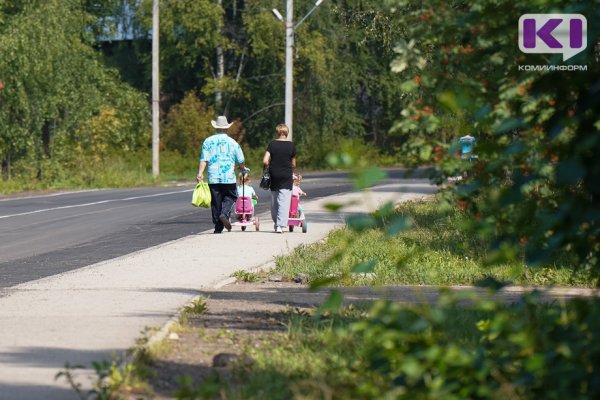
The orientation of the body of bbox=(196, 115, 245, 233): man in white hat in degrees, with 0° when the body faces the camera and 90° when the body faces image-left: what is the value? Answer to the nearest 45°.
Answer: approximately 180°

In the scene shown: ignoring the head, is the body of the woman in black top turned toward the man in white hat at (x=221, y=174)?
no

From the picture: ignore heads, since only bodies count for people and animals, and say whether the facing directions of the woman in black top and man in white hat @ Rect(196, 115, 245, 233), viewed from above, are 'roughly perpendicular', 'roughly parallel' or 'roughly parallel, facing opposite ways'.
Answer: roughly parallel

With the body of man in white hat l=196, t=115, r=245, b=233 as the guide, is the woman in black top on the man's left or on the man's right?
on the man's right

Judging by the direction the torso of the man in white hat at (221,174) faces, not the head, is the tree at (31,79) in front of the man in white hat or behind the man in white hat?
in front

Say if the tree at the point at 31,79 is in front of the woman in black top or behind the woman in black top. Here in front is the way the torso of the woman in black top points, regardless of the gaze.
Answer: in front

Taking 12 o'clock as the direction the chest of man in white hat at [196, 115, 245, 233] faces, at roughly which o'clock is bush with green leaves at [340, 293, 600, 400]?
The bush with green leaves is roughly at 6 o'clock from the man in white hat.

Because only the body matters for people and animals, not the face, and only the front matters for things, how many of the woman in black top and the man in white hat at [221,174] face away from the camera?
2

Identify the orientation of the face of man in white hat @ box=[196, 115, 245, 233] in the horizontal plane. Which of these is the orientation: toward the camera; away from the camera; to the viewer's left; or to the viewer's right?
away from the camera

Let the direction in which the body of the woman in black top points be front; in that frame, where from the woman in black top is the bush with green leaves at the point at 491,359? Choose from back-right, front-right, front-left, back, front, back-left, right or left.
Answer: back

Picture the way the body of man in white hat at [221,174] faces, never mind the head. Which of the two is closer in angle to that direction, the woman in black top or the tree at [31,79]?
the tree

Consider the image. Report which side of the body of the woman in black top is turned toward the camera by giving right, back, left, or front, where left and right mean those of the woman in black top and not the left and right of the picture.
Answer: back
